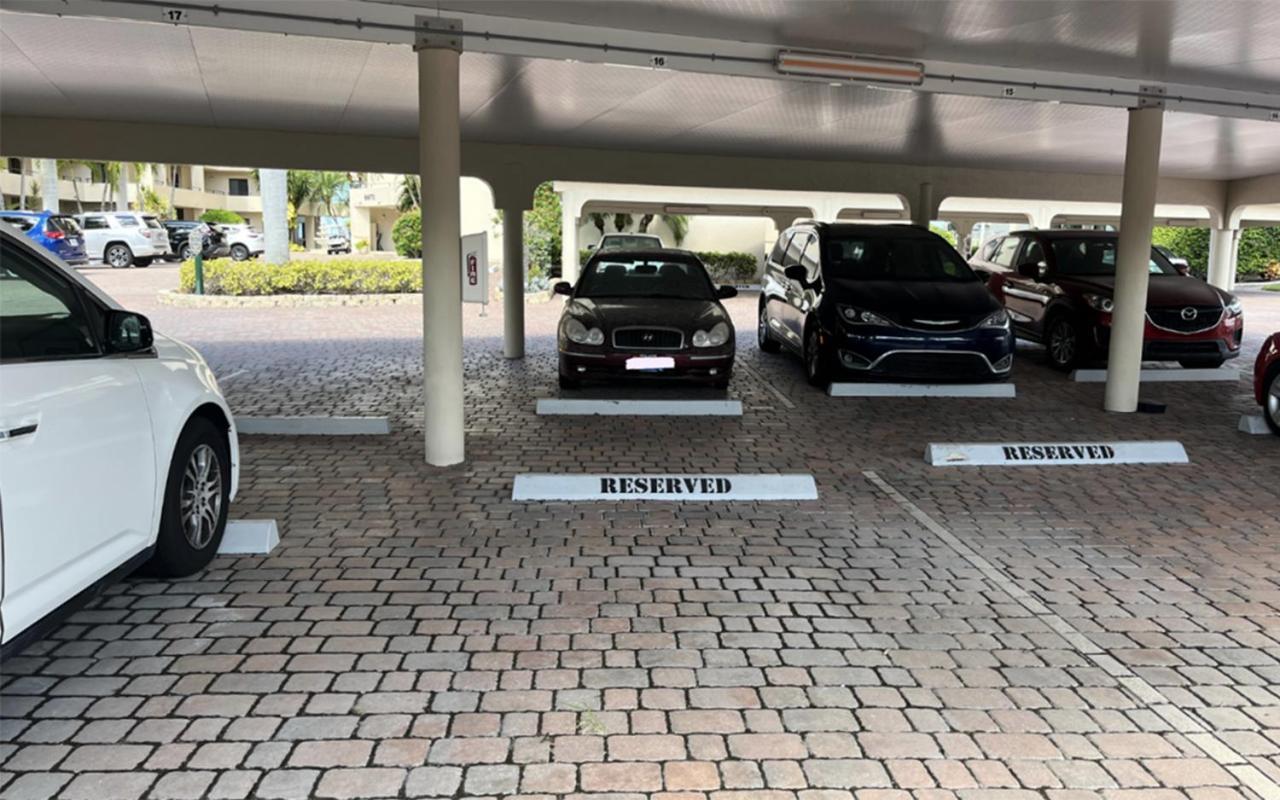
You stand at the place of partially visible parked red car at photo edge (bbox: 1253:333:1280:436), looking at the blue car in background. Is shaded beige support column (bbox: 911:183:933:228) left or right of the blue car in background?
right

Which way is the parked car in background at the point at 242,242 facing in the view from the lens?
facing away from the viewer and to the left of the viewer

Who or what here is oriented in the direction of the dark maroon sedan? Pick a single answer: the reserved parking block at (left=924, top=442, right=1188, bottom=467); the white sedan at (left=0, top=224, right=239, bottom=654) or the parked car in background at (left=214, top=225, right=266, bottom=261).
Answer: the white sedan

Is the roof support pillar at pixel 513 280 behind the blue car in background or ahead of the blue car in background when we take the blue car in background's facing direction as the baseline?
behind

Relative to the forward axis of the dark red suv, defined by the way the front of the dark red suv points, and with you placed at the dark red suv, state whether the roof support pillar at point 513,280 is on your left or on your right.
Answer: on your right

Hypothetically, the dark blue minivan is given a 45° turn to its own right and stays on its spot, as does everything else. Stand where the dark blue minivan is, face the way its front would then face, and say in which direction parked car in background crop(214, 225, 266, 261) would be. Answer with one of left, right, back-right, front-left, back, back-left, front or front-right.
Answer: back-right

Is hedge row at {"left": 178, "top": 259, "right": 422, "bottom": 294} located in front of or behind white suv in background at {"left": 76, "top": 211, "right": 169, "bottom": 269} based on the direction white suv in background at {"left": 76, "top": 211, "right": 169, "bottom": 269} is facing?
behind
